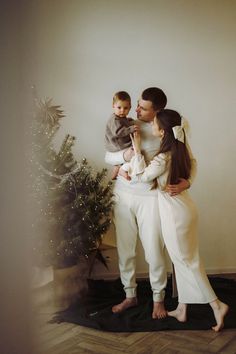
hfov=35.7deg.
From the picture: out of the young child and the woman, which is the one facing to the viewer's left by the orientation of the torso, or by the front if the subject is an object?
the woman

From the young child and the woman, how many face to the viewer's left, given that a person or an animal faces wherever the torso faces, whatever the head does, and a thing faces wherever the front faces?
1

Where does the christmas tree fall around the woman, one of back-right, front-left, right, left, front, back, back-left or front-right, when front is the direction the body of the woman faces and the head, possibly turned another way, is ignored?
front

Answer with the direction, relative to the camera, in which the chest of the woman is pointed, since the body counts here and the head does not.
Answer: to the viewer's left

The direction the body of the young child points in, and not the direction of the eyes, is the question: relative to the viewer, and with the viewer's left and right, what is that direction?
facing the viewer and to the right of the viewer
